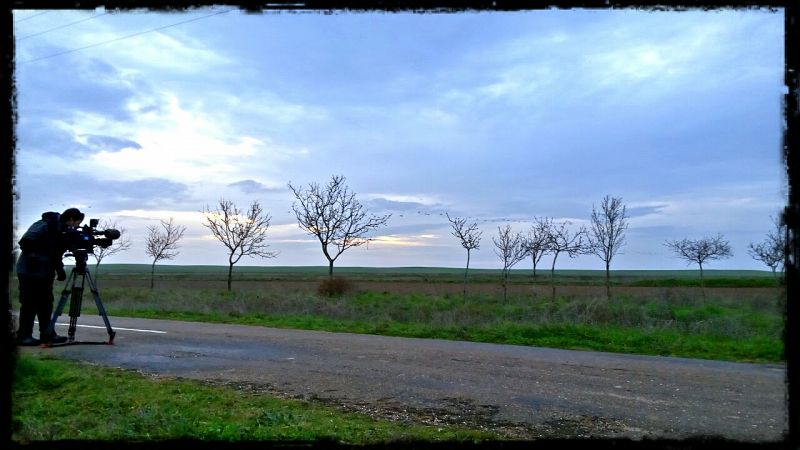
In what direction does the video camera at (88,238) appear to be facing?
to the viewer's right

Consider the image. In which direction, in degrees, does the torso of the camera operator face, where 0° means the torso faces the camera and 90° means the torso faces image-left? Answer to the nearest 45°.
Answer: approximately 270°

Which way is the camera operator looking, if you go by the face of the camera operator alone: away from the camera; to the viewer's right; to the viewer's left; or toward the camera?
to the viewer's right

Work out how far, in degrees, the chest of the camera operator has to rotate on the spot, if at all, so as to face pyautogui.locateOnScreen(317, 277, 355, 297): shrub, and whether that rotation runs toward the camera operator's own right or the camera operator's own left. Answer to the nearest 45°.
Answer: approximately 45° to the camera operator's own left

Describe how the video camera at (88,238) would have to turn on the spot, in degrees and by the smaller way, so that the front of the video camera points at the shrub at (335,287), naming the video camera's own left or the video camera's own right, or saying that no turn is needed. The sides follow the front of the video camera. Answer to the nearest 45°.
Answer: approximately 45° to the video camera's own left
